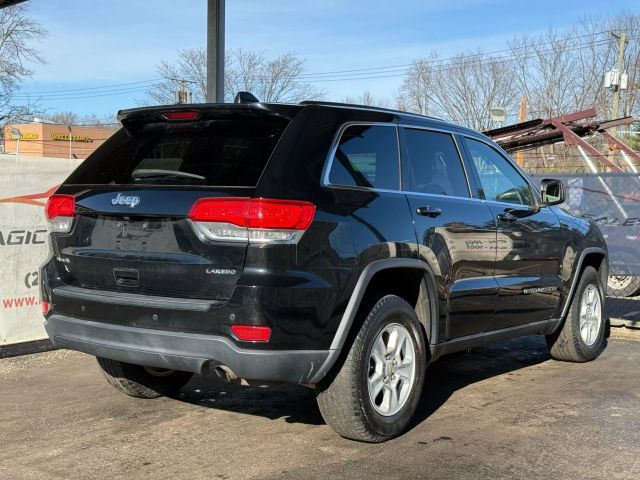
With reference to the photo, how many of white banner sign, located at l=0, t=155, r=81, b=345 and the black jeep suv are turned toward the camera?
1

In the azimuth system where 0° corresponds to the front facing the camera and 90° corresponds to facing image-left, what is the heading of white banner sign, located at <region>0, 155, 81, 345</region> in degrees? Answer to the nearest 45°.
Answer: approximately 0°

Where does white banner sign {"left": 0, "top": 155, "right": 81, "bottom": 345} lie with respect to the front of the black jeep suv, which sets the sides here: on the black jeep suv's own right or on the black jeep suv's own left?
on the black jeep suv's own left

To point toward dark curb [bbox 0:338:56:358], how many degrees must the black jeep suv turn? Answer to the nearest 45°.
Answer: approximately 90° to its left

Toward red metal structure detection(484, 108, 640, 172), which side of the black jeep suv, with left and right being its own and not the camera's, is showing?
front

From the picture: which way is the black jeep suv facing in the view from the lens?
facing away from the viewer and to the right of the viewer

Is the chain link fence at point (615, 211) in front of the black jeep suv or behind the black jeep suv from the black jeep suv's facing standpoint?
in front

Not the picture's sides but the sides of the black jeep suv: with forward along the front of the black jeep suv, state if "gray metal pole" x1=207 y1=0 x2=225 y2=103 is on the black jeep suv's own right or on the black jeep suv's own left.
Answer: on the black jeep suv's own left

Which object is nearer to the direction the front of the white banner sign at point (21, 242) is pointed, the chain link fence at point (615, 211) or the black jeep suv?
the black jeep suv

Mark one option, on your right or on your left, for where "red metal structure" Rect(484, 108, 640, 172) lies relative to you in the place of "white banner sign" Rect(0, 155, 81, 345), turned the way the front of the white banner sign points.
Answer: on your left
